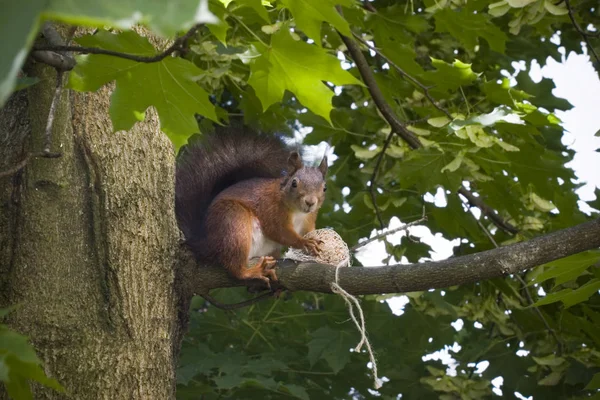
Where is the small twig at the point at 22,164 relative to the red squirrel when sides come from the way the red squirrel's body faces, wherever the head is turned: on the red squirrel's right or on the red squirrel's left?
on the red squirrel's right

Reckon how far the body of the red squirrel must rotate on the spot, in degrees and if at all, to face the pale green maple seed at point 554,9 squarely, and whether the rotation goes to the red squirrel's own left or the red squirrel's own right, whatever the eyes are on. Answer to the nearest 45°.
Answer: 0° — it already faces it

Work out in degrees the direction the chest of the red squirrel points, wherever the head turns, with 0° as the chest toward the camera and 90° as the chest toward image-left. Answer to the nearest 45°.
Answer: approximately 315°

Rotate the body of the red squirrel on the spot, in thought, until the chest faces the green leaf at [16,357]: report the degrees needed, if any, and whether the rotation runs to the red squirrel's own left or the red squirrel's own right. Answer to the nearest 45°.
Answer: approximately 45° to the red squirrel's own right

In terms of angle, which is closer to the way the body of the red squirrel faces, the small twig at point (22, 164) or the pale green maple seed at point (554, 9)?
the pale green maple seed
